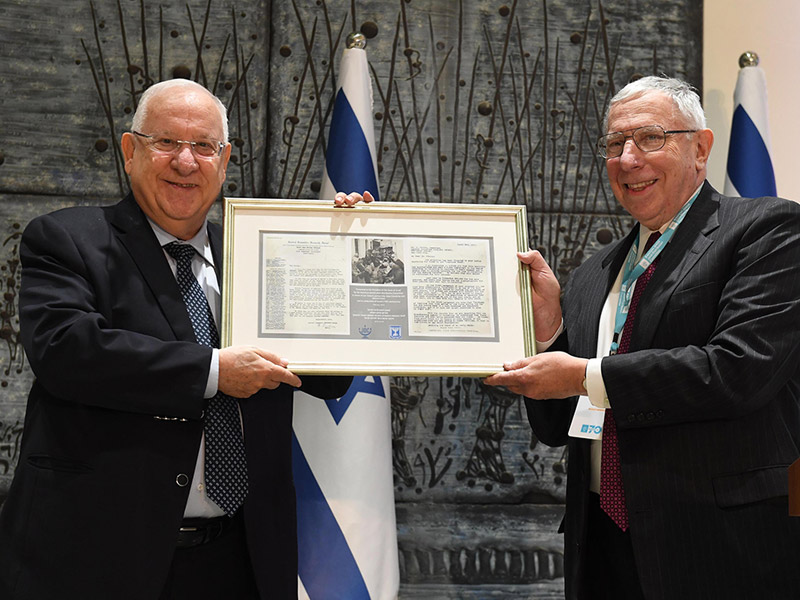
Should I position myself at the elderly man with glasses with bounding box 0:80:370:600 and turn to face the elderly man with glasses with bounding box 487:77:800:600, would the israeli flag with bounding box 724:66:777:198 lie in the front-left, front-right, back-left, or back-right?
front-left

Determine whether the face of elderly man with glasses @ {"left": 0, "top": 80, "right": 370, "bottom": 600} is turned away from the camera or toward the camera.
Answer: toward the camera

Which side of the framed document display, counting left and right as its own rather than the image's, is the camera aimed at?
front

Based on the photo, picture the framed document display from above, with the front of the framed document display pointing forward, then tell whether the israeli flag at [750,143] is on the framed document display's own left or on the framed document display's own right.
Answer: on the framed document display's own left

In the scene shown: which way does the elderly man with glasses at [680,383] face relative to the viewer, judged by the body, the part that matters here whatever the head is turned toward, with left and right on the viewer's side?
facing the viewer and to the left of the viewer

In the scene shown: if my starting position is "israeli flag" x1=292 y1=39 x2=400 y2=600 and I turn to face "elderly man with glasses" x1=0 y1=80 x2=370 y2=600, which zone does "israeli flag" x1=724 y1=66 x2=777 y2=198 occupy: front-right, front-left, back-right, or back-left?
back-left

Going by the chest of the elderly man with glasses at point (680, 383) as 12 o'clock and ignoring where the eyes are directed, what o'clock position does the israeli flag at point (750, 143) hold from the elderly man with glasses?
The israeli flag is roughly at 5 o'clock from the elderly man with glasses.

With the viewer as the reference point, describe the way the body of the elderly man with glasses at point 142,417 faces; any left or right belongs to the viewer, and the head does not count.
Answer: facing the viewer and to the right of the viewer

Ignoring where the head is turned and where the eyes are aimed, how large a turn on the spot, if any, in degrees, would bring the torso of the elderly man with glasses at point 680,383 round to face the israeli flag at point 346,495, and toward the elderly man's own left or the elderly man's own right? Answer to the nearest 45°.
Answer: approximately 90° to the elderly man's own right

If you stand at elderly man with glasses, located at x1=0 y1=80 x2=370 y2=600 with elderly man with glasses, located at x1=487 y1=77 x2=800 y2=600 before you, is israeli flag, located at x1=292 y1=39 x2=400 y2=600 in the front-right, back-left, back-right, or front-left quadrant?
front-left

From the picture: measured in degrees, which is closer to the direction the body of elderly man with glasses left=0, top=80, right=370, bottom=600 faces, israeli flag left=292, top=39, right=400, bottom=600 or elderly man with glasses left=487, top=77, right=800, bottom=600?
the elderly man with glasses

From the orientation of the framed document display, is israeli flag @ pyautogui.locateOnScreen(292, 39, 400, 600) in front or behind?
behind

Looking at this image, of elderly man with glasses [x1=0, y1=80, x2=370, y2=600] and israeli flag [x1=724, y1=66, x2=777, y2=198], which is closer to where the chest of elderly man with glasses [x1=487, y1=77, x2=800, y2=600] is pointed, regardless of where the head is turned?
the elderly man with glasses

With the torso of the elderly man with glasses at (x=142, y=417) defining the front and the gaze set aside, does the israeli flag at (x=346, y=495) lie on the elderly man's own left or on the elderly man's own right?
on the elderly man's own left
